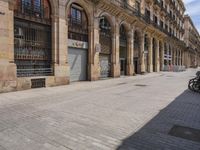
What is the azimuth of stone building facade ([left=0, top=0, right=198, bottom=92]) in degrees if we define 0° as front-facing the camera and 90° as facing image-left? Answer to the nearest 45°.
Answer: approximately 315°
